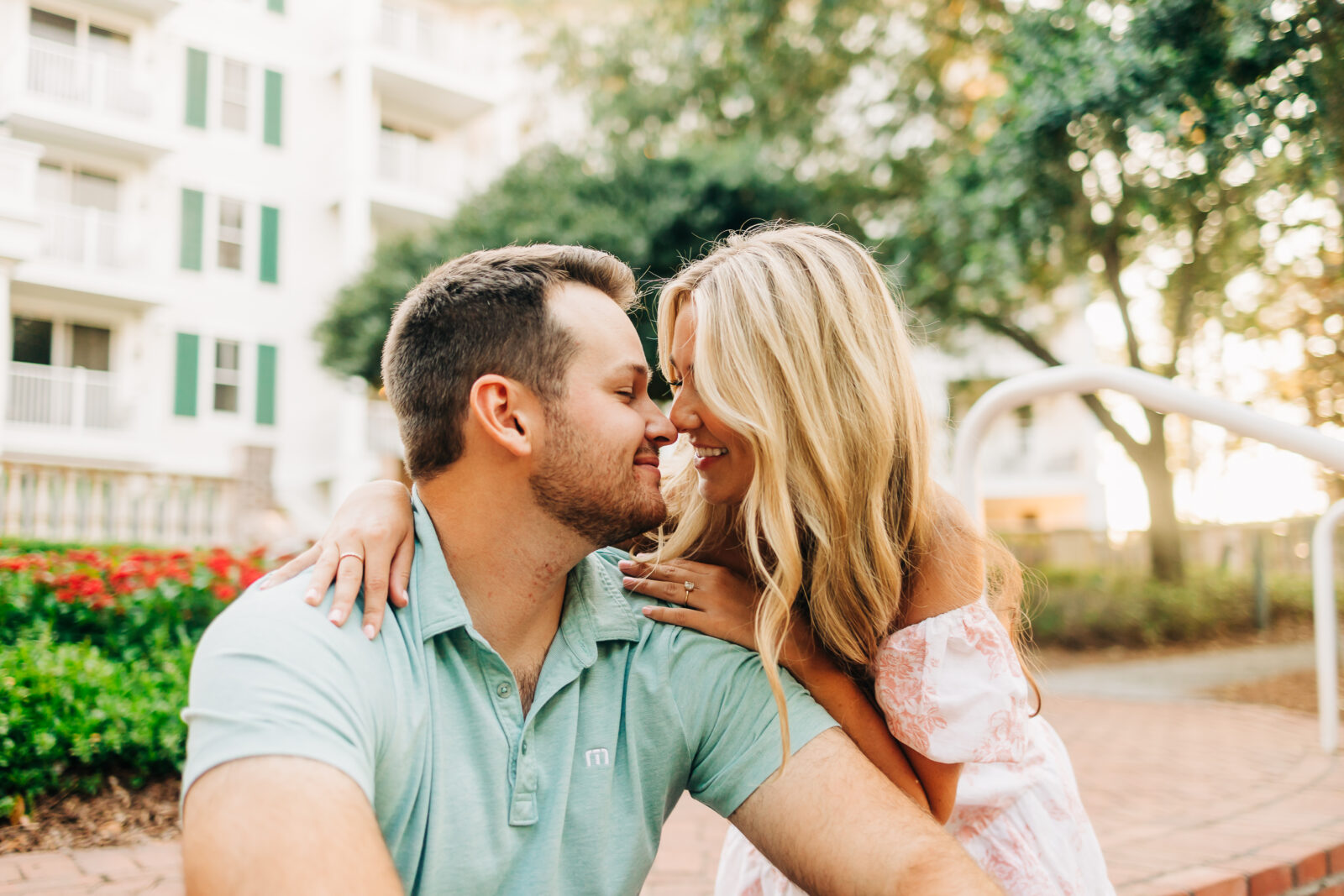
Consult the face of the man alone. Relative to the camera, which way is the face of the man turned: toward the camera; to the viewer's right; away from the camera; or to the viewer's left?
to the viewer's right

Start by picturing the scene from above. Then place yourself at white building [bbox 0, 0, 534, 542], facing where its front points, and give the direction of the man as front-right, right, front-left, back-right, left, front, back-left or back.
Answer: front-right

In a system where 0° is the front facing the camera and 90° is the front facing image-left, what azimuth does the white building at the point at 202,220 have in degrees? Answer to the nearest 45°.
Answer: approximately 315°

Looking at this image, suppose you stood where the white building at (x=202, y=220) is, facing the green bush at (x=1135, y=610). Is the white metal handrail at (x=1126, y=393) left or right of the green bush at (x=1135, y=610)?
right

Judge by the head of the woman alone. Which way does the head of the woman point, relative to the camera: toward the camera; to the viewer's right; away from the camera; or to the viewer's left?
to the viewer's left

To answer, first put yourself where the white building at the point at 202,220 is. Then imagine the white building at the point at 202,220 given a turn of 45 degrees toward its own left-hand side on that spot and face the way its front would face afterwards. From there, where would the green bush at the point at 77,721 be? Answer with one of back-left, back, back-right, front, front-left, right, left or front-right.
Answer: right

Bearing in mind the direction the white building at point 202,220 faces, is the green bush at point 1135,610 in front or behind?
in front

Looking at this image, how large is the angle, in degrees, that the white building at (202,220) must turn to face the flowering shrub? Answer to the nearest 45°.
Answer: approximately 45° to its right

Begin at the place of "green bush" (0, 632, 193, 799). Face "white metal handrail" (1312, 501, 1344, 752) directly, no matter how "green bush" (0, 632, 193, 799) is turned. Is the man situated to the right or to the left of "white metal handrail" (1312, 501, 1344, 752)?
right
